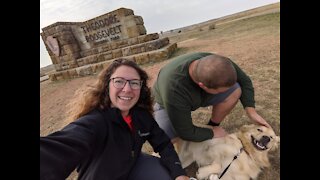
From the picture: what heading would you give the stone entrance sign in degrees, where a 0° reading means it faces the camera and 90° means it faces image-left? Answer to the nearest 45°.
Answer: approximately 0°
